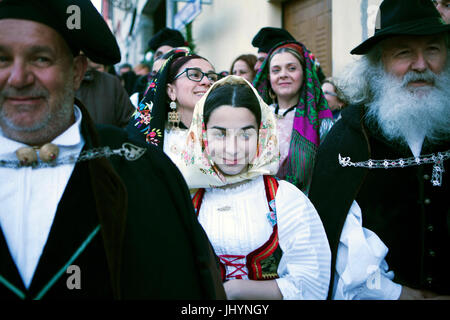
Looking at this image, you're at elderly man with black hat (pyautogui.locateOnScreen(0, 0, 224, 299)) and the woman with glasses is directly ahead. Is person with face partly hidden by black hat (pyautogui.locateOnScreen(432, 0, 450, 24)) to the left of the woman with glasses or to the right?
right

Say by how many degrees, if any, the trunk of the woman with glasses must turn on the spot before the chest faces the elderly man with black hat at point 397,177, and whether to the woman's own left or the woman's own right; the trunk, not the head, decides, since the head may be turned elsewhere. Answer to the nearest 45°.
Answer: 0° — they already face them

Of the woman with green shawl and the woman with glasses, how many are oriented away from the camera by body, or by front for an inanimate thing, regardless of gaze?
0

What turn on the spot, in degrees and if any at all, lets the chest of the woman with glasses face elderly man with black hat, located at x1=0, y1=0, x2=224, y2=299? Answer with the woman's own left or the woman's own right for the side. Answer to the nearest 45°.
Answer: approximately 45° to the woman's own right

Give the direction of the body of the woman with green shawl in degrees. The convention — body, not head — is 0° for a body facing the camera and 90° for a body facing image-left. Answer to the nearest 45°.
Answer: approximately 45°

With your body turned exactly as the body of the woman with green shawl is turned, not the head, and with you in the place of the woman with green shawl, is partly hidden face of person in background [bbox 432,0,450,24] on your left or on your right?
on your left

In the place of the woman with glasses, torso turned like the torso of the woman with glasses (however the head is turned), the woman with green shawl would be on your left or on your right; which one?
on your left
